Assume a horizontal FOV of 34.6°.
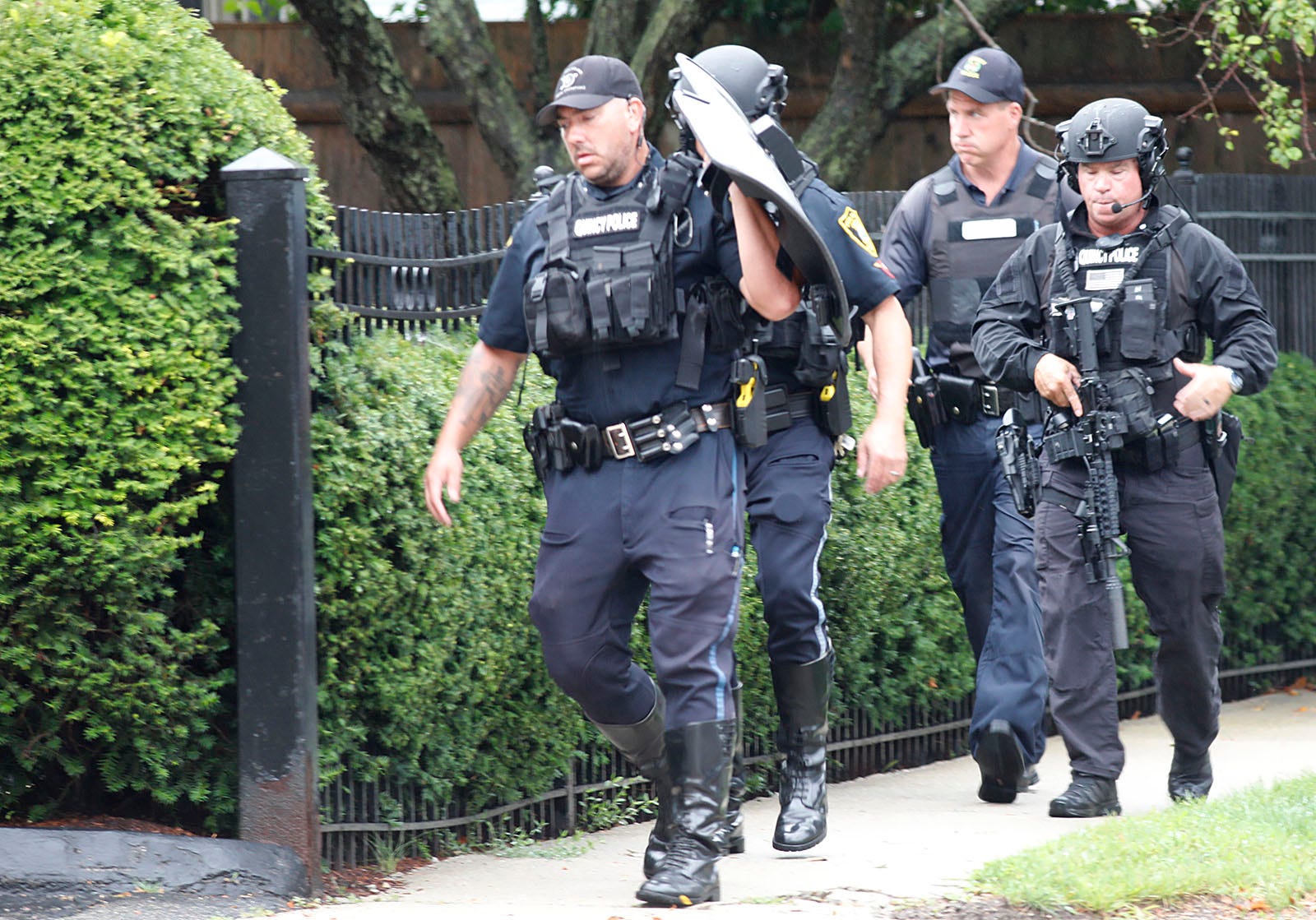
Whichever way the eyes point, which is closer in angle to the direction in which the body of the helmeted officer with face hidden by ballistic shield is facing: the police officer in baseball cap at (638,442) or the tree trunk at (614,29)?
the police officer in baseball cap

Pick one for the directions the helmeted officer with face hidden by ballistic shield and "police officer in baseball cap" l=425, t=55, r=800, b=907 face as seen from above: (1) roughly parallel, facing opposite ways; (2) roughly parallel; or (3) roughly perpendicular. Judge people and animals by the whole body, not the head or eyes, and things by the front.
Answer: roughly parallel

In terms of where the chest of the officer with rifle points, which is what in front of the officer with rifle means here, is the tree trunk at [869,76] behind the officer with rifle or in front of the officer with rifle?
behind

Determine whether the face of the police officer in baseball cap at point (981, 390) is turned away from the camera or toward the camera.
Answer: toward the camera

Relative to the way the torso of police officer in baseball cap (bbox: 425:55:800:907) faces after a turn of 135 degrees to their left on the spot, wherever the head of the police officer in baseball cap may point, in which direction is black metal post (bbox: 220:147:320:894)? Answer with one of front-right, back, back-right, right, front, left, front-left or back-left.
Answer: back

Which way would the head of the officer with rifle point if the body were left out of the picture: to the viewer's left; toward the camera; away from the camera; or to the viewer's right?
toward the camera

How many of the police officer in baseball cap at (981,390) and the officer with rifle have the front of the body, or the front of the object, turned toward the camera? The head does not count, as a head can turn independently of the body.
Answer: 2

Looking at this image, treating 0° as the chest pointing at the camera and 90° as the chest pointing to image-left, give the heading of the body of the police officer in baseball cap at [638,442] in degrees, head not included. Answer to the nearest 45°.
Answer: approximately 45°

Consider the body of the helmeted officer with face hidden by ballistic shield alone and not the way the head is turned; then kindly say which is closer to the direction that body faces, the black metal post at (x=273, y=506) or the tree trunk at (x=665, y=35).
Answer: the black metal post

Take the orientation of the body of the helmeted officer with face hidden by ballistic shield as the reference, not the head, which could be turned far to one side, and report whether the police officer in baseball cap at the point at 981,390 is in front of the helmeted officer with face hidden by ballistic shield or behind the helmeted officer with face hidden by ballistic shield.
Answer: behind

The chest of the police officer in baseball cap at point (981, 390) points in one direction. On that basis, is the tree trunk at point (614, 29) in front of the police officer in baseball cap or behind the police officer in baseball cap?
behind

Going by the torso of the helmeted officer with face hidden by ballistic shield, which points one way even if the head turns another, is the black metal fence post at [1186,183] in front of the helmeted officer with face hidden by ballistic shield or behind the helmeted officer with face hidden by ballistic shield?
behind

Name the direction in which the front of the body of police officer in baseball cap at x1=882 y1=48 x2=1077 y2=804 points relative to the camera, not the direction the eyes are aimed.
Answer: toward the camera

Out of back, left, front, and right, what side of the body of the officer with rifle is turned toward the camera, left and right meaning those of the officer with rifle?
front
